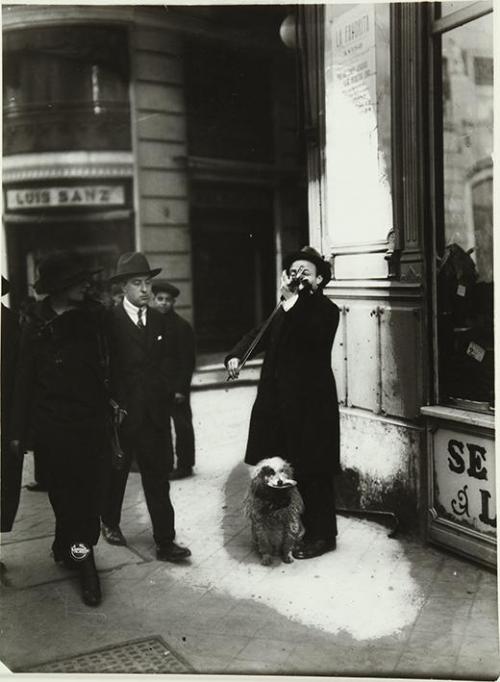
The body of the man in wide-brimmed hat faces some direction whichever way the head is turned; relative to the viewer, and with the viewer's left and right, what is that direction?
facing the viewer and to the right of the viewer

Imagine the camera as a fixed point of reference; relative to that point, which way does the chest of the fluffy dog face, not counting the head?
toward the camera

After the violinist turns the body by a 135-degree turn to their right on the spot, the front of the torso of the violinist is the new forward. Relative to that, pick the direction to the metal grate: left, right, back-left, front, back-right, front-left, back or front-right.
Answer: back-left

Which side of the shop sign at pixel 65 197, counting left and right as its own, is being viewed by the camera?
front

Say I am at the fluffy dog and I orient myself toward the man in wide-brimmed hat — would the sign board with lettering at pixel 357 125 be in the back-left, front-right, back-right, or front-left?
back-right

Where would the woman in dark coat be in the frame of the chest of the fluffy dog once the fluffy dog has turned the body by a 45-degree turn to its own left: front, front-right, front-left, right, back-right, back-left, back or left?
back-right

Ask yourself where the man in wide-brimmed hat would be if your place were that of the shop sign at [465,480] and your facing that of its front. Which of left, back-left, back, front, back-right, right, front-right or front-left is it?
front-right

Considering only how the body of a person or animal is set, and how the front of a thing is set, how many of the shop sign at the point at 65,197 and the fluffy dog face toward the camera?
2

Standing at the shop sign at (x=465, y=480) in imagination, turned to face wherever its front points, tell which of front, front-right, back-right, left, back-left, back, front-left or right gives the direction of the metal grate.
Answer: front

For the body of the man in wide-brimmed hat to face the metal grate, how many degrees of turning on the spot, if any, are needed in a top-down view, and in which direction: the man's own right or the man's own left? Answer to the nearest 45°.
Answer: approximately 45° to the man's own right
